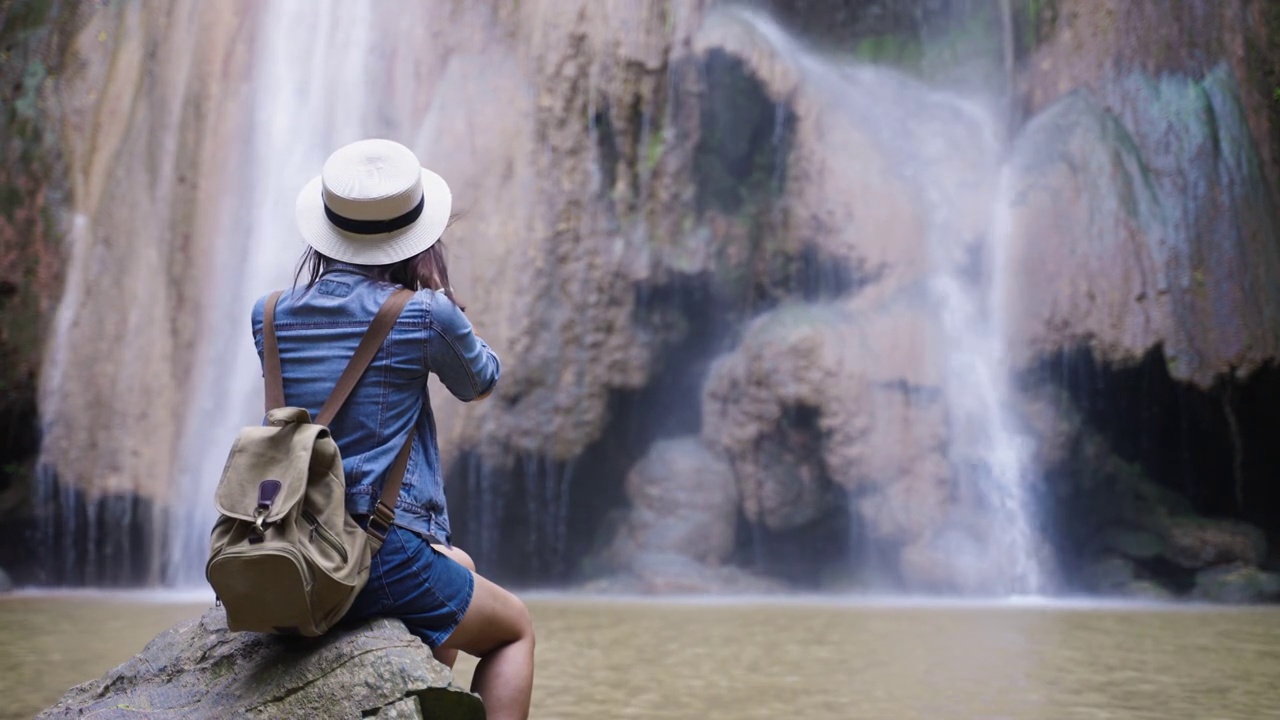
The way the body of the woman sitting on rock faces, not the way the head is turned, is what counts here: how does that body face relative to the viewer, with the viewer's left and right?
facing away from the viewer and to the right of the viewer

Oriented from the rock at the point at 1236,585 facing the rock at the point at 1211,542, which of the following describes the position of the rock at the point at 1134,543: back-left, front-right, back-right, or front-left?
front-left

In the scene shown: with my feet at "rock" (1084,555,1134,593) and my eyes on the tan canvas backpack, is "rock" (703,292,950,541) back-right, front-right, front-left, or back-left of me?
front-right

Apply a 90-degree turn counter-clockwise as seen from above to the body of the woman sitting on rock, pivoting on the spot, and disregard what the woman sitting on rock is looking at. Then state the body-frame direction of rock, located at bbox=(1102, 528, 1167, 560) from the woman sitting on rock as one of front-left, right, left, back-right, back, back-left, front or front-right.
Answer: right

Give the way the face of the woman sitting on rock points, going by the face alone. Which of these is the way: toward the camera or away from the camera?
away from the camera

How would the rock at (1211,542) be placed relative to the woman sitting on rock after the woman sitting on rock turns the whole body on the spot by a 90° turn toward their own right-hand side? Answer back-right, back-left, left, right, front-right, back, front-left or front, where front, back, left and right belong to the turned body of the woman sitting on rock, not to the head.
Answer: left

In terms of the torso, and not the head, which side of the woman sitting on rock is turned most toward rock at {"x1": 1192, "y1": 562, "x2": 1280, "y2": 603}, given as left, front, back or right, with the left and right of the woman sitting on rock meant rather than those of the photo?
front

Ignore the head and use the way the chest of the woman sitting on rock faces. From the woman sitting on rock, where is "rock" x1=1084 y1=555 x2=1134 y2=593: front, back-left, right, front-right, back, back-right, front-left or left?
front

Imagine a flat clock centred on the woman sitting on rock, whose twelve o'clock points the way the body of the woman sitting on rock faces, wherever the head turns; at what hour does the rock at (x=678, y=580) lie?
The rock is roughly at 11 o'clock from the woman sitting on rock.

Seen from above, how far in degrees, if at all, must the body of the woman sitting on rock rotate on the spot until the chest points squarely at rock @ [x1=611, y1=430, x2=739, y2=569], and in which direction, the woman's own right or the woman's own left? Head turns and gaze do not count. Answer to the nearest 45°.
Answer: approximately 45° to the woman's own left
